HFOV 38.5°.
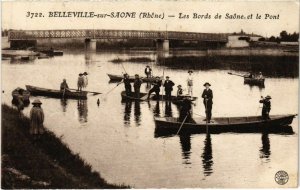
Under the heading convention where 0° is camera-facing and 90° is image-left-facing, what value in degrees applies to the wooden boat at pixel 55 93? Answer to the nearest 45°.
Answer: approximately 90°

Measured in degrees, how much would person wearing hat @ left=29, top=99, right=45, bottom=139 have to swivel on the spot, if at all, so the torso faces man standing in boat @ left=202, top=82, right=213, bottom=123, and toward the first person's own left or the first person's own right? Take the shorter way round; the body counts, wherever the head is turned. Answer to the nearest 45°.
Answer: approximately 90° to the first person's own right

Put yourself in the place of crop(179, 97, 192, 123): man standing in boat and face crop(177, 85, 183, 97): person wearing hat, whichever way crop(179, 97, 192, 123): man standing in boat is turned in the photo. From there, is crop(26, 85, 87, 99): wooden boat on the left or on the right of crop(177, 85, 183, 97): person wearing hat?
left

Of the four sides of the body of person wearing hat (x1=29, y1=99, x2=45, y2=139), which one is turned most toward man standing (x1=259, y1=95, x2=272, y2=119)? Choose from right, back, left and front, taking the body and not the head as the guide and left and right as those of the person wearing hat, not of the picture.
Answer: right

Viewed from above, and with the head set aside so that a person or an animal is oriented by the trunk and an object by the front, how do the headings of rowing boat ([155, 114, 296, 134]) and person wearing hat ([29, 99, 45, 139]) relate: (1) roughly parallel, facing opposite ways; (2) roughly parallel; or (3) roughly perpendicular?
roughly perpendicular

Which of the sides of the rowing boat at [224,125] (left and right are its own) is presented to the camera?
right
